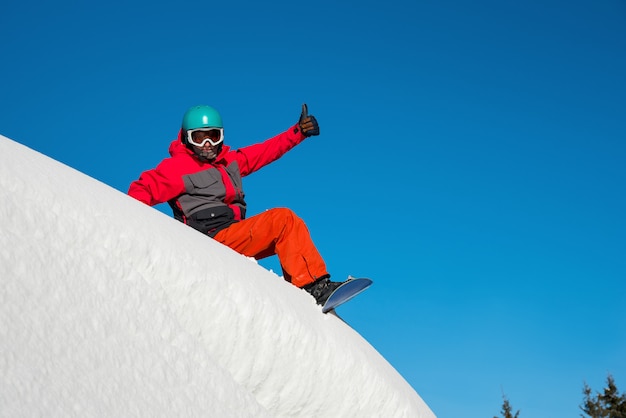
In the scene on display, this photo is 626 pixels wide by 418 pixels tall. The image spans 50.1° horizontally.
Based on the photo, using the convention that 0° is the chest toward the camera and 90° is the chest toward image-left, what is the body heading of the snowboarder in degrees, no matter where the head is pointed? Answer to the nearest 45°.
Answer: approximately 315°
